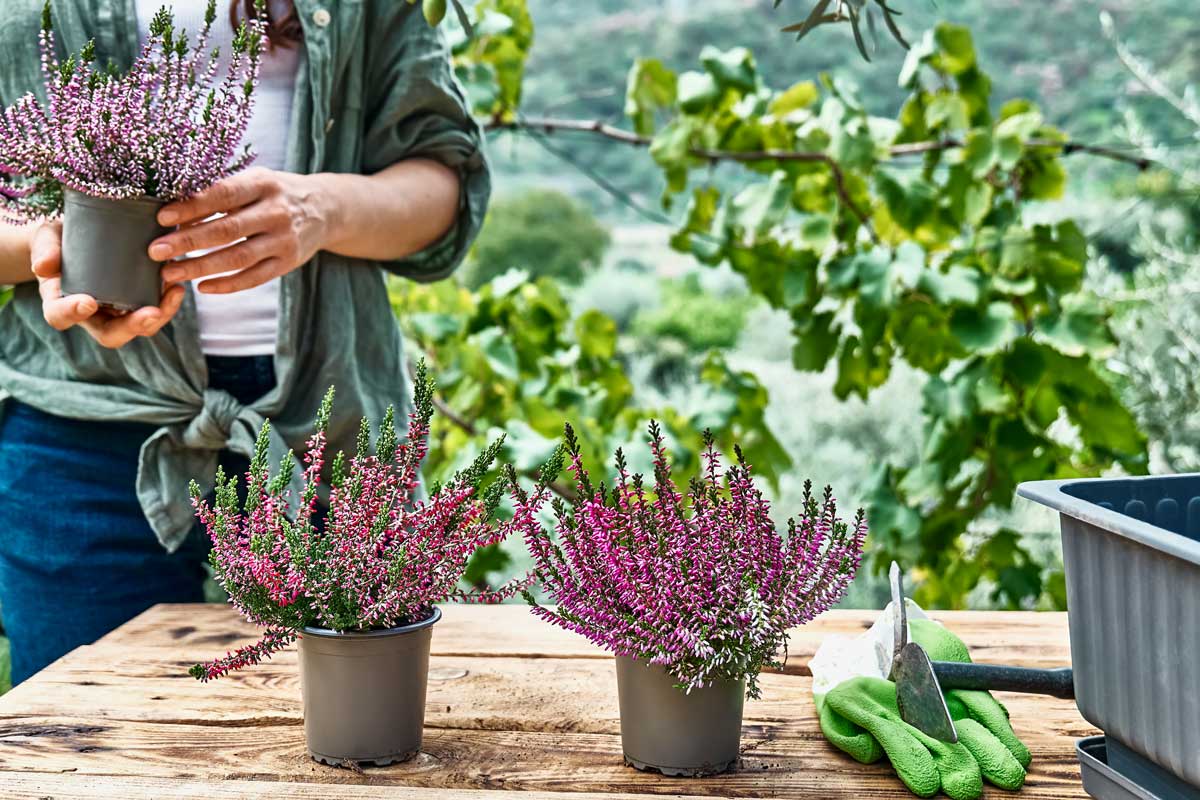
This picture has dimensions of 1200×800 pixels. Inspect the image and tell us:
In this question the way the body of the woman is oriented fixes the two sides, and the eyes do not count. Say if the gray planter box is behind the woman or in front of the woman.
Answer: in front

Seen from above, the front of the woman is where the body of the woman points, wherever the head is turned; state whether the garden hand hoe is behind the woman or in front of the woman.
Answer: in front

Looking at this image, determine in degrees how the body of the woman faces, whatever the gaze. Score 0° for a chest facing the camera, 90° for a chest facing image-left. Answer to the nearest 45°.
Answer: approximately 0°

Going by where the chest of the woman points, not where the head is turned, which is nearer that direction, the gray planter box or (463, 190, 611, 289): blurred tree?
the gray planter box

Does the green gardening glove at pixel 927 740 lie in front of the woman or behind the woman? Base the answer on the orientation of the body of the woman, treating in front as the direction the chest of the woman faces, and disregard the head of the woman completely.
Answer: in front

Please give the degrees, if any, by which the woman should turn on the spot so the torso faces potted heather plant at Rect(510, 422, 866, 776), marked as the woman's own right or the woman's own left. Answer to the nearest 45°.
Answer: approximately 45° to the woman's own left

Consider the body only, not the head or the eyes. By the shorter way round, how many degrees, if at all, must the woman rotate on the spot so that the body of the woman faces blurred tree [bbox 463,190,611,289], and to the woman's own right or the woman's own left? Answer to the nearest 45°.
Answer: approximately 180°
